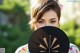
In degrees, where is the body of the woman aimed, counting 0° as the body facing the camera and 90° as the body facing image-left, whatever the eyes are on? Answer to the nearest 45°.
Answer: approximately 0°
